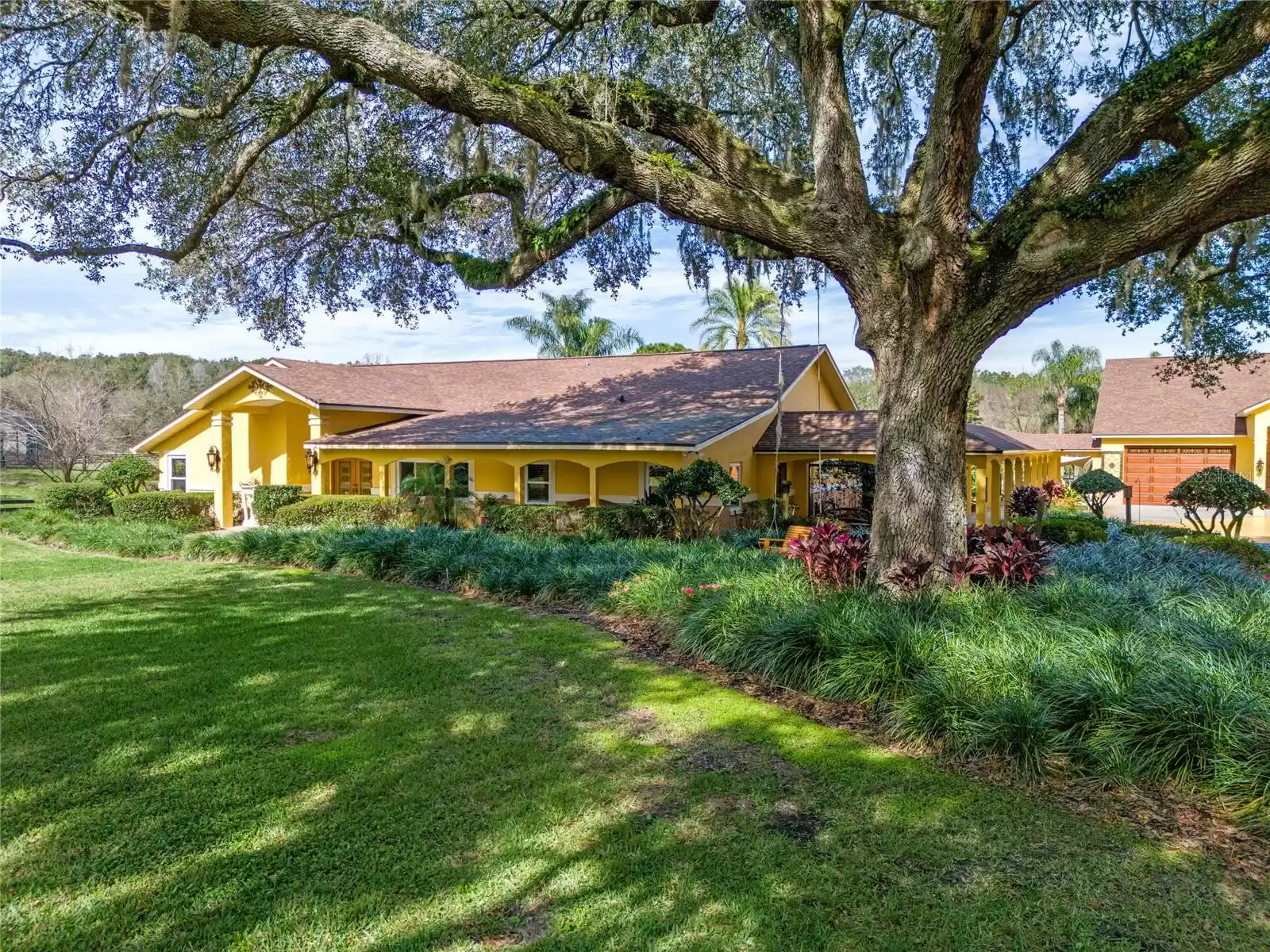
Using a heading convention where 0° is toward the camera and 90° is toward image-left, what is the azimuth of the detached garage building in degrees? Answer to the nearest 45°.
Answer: approximately 0°

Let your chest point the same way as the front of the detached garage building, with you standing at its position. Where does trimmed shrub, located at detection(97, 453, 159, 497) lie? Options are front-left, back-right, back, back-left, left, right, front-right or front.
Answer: front-right

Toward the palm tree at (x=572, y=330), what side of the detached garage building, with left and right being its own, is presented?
right

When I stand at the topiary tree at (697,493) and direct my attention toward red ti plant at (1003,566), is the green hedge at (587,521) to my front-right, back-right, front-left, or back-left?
back-right

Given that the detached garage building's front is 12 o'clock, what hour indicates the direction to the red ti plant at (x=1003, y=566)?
The red ti plant is roughly at 12 o'clock from the detached garage building.

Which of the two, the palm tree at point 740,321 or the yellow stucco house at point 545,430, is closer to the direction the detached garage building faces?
the yellow stucco house

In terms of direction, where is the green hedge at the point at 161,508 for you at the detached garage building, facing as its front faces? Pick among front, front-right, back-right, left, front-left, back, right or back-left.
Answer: front-right

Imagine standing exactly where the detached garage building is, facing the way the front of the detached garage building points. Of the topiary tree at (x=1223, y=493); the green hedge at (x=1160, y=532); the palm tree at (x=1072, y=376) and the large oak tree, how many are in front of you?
3

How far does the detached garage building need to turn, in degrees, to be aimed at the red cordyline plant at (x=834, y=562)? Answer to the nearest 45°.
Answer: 0° — it already faces it

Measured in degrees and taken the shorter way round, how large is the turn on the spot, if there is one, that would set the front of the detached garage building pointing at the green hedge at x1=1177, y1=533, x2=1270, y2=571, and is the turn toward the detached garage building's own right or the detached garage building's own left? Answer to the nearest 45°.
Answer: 0° — it already faces it
